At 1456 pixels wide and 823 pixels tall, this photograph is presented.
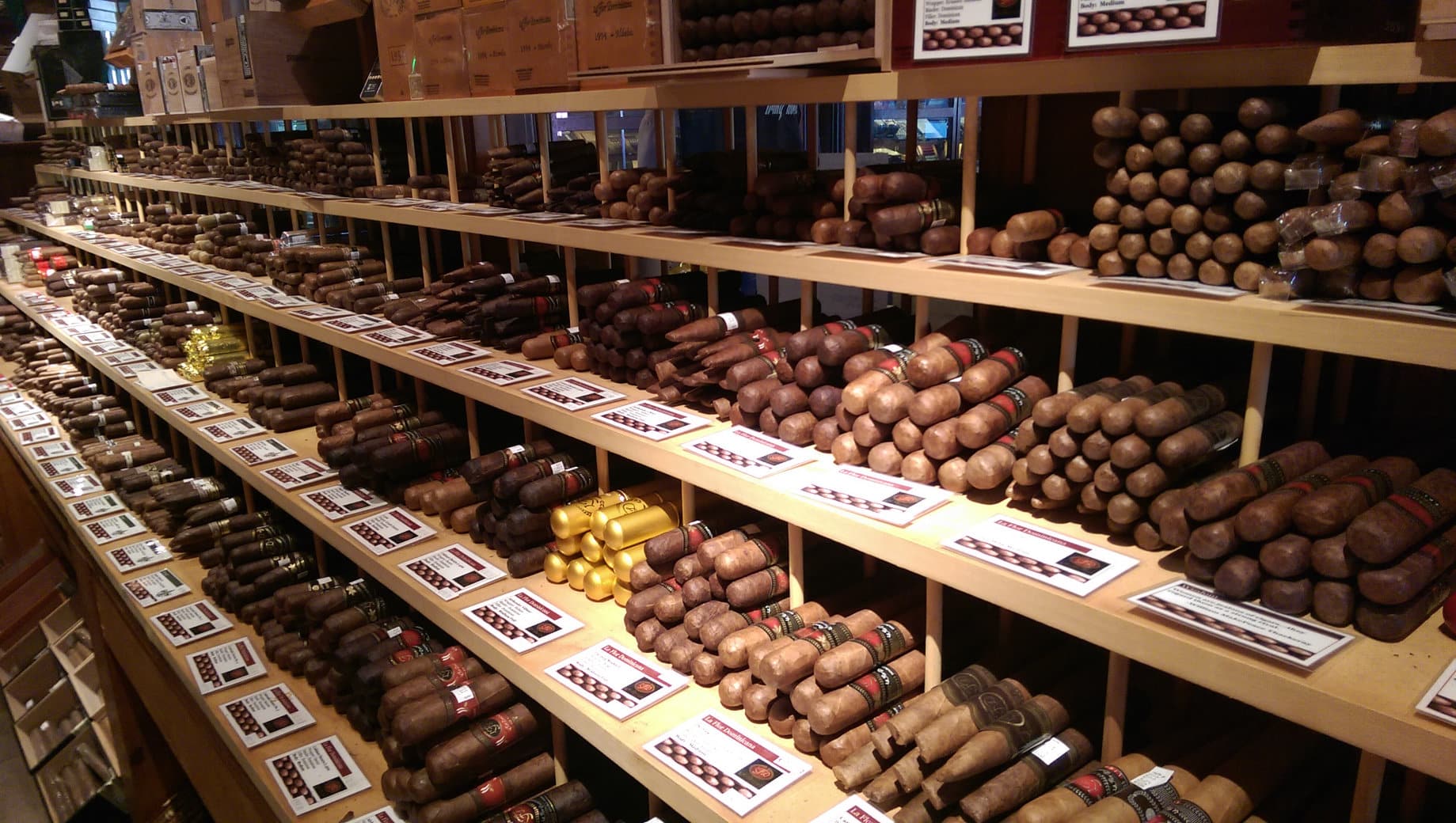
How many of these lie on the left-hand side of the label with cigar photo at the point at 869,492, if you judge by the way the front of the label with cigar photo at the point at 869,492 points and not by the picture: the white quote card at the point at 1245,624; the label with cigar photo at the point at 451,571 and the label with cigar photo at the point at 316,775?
1

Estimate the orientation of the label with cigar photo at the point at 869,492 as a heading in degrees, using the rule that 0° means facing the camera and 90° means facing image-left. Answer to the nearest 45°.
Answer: approximately 45°

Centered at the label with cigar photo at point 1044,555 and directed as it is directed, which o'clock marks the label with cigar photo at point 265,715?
the label with cigar photo at point 265,715 is roughly at 2 o'clock from the label with cigar photo at point 1044,555.

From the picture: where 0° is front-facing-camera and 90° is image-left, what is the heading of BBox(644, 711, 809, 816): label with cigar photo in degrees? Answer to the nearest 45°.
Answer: approximately 45°

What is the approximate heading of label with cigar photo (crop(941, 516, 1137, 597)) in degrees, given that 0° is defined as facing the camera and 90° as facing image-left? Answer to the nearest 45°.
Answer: approximately 45°

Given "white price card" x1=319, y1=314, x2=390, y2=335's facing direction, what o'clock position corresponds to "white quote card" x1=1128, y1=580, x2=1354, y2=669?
"white quote card" x1=1128, y1=580, x2=1354, y2=669 is roughly at 10 o'clock from "white price card" x1=319, y1=314, x2=390, y2=335.

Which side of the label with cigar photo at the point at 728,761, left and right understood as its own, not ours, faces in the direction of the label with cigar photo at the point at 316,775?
right
